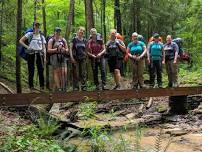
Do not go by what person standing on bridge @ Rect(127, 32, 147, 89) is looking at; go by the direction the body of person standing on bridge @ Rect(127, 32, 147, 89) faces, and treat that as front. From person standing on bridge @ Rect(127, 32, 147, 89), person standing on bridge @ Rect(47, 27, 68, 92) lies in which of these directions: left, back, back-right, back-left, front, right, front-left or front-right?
front-right

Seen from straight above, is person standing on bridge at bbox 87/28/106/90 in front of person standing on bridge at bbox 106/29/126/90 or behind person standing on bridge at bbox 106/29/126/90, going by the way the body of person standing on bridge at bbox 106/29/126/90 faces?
in front

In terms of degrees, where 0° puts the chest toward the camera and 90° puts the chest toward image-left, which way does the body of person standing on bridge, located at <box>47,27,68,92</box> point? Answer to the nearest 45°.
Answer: approximately 0°

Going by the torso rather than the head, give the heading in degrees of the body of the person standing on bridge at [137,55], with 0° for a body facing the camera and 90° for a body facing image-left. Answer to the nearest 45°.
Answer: approximately 0°

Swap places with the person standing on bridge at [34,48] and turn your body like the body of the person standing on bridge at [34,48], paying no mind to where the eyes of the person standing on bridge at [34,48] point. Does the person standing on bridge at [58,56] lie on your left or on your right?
on your left

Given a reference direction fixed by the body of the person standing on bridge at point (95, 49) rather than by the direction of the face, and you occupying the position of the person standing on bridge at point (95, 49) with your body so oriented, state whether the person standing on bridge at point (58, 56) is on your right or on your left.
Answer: on your right
